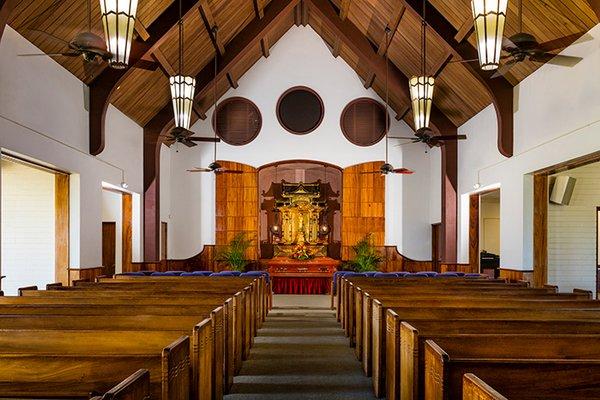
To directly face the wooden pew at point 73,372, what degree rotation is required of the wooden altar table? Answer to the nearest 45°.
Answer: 0° — it already faces it

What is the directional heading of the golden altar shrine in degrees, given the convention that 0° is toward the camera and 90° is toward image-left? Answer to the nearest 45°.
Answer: approximately 0°

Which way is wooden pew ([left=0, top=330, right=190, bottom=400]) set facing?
away from the camera

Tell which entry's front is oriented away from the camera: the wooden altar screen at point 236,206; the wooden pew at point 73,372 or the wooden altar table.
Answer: the wooden pew

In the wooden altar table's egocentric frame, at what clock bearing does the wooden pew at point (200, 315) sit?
The wooden pew is roughly at 12 o'clock from the wooden altar table.

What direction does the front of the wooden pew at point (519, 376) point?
away from the camera
